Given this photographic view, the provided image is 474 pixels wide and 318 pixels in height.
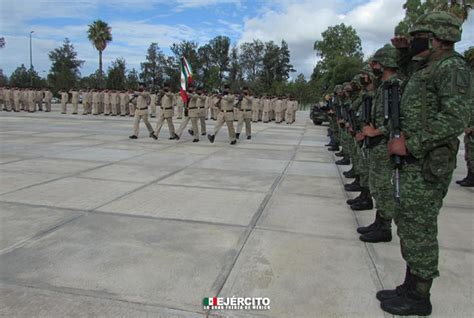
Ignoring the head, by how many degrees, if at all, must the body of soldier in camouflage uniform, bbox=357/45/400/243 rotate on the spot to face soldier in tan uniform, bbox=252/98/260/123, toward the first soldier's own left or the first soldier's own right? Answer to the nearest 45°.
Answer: approximately 90° to the first soldier's own right

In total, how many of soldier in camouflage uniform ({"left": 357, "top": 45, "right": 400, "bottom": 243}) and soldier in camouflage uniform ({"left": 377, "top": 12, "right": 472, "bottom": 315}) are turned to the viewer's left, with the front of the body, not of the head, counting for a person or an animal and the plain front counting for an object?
2

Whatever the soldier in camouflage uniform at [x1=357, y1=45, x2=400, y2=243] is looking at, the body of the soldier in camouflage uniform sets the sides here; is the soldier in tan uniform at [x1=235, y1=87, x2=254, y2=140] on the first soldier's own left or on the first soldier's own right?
on the first soldier's own right

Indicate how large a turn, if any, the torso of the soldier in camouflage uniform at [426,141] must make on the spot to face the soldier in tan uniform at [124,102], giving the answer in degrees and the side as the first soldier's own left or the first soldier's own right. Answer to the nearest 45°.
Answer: approximately 45° to the first soldier's own right

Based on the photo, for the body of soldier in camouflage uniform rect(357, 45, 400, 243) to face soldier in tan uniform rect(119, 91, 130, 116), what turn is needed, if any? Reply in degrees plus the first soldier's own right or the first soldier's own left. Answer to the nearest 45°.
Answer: approximately 45° to the first soldier's own right

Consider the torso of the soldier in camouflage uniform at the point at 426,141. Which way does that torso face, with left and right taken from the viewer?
facing to the left of the viewer

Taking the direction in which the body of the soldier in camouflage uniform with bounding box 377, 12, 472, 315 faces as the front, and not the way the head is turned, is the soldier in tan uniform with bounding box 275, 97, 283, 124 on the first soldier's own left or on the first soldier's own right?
on the first soldier's own right

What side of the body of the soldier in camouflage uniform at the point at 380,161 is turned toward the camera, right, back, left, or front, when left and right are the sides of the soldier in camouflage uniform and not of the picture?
left

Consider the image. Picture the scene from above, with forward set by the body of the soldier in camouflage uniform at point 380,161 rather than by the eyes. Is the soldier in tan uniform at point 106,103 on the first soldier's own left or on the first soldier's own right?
on the first soldier's own right

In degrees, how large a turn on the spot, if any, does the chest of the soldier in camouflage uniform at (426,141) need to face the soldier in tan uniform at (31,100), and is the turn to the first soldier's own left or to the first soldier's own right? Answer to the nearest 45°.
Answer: approximately 45° to the first soldier's own right

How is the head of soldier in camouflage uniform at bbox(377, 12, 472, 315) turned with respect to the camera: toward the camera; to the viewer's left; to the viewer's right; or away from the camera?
to the viewer's left
